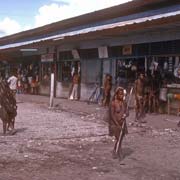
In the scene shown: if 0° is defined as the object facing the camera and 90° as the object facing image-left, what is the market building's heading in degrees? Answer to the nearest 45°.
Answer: approximately 45°

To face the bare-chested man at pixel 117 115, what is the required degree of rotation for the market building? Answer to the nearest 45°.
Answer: approximately 45° to its left
